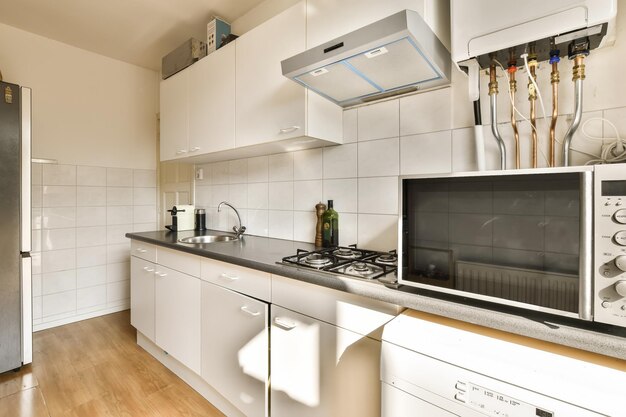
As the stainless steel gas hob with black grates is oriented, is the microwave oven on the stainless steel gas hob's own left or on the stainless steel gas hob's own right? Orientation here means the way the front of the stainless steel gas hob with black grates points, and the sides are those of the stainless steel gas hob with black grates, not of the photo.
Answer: on the stainless steel gas hob's own left

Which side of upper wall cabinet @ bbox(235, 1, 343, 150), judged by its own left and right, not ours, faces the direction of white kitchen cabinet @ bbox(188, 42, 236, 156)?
right

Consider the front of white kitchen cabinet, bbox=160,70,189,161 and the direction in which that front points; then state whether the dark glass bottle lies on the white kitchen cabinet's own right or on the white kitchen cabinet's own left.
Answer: on the white kitchen cabinet's own left

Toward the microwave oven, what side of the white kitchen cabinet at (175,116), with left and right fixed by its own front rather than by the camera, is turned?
left

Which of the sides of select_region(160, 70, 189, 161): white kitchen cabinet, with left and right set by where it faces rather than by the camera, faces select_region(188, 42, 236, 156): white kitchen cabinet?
left

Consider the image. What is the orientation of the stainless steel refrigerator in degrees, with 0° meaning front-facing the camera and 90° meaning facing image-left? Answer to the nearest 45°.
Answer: approximately 270°

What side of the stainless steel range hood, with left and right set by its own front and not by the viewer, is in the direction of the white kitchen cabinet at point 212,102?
right

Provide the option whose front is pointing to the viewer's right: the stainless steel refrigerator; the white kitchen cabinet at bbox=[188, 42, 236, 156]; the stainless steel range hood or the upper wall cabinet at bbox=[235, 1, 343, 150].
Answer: the stainless steel refrigerator

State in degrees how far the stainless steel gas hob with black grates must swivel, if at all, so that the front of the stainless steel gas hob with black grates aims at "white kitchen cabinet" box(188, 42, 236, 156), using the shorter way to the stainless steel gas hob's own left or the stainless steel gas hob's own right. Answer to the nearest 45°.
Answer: approximately 90° to the stainless steel gas hob's own right

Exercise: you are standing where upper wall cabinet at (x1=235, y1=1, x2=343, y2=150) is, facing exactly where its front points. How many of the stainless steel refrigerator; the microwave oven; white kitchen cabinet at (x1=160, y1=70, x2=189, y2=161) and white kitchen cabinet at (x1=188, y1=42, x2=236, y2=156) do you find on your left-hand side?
1

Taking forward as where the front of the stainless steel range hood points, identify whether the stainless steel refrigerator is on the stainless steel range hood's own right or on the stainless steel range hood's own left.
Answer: on the stainless steel range hood's own right

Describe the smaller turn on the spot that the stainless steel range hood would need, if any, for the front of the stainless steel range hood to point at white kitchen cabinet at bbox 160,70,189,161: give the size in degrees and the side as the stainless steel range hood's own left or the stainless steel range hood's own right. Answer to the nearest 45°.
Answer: approximately 90° to the stainless steel range hood's own right
